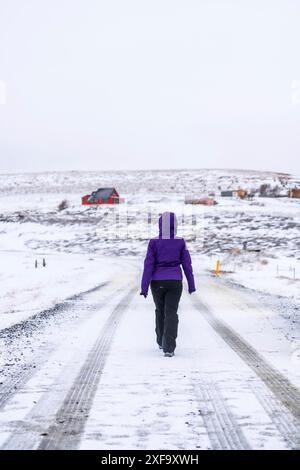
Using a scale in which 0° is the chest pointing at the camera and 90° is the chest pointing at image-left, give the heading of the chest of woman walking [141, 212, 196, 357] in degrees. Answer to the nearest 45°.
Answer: approximately 180°
